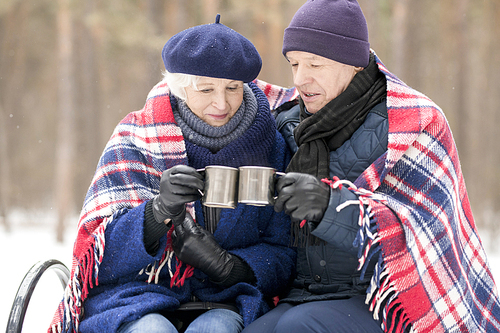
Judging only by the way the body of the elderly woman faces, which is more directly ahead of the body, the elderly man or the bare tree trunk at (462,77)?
the elderly man

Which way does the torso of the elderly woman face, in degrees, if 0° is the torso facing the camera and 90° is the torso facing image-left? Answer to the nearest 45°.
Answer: approximately 0°

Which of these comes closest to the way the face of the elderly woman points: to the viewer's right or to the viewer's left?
to the viewer's right

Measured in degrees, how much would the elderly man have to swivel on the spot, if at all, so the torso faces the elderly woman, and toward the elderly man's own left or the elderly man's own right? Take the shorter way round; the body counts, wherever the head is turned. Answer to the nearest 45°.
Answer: approximately 45° to the elderly man's own right

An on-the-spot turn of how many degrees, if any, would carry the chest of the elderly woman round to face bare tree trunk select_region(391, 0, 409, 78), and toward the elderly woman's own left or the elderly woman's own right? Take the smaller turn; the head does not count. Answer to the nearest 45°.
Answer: approximately 135° to the elderly woman's own left

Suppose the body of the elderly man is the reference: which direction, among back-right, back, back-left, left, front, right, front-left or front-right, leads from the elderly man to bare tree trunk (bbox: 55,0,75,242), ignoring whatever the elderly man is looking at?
right

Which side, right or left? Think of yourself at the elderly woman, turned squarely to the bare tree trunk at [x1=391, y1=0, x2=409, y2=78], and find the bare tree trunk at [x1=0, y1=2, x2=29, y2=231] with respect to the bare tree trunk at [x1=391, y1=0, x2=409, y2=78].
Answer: left

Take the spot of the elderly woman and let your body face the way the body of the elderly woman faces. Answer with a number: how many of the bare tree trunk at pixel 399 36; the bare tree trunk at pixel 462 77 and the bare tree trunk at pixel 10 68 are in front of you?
0

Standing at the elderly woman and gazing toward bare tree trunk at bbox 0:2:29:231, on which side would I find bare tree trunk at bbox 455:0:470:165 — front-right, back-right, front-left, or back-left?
front-right

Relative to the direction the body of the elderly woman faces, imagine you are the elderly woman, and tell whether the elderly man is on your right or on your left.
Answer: on your left

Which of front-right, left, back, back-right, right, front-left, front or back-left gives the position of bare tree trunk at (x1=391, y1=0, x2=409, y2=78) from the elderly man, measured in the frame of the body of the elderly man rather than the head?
back-right

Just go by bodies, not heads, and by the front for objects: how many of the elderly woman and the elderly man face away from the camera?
0

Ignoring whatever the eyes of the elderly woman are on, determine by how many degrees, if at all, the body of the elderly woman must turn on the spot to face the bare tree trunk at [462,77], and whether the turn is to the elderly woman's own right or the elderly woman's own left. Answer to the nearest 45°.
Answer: approximately 135° to the elderly woman's own left

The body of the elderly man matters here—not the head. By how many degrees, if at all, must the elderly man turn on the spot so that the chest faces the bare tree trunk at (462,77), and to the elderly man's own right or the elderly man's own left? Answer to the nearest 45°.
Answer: approximately 135° to the elderly man's own right

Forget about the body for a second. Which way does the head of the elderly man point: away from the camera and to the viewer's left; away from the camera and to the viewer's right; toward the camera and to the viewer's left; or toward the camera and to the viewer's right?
toward the camera and to the viewer's left

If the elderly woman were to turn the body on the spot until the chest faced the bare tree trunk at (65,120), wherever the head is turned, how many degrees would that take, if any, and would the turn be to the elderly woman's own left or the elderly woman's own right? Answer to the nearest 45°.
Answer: approximately 180°

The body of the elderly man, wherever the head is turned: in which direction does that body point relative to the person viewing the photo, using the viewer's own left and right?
facing the viewer and to the left of the viewer
